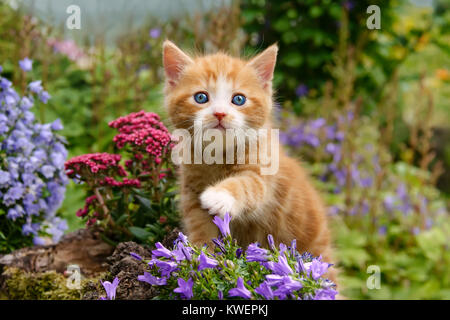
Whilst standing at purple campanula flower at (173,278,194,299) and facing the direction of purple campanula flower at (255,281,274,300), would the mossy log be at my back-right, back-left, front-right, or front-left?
back-left

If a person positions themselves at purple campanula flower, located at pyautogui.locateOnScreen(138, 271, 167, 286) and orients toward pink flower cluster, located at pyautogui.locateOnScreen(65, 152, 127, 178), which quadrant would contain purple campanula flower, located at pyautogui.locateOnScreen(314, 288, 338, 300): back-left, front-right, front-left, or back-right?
back-right

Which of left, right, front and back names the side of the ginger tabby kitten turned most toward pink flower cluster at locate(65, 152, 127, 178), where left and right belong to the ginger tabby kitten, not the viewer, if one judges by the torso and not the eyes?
right

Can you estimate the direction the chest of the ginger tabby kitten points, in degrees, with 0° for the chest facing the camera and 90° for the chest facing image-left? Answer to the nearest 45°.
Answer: approximately 45°

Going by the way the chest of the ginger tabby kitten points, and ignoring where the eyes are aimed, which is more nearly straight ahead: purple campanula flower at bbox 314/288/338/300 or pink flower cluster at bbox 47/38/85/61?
the purple campanula flower
